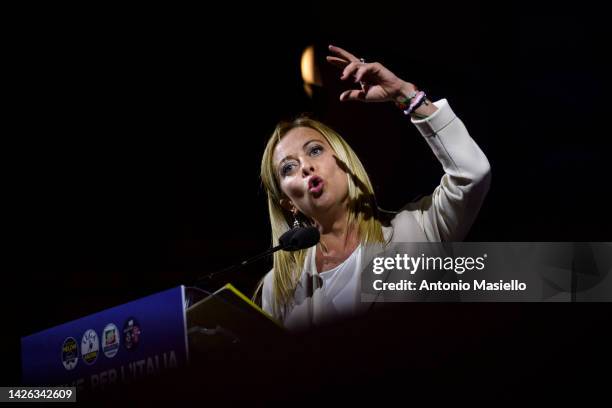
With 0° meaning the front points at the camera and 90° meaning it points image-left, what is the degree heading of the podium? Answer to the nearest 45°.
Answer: approximately 45°

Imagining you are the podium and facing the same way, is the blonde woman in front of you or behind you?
behind
